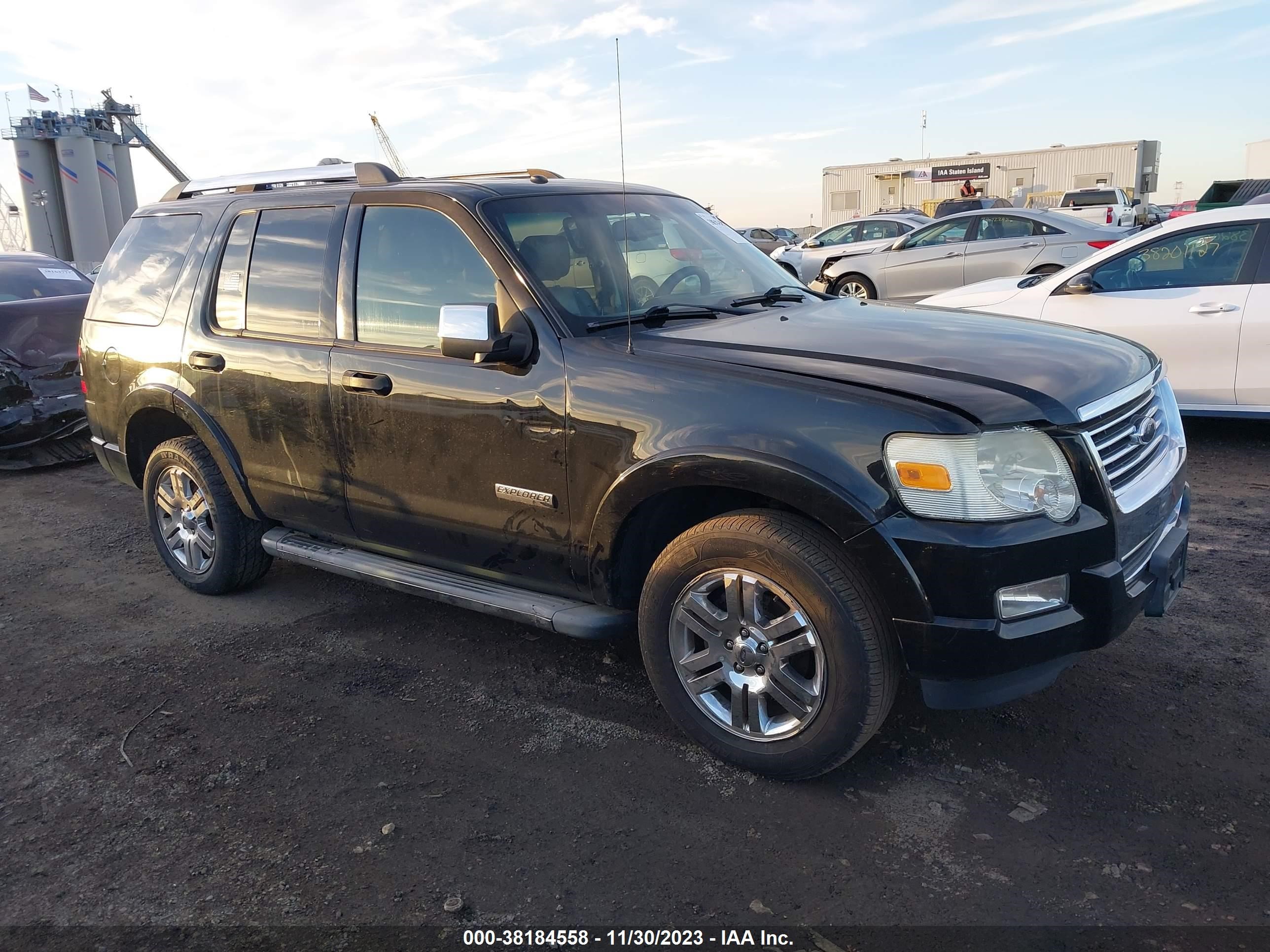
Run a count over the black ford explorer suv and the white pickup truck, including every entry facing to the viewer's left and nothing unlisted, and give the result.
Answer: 0

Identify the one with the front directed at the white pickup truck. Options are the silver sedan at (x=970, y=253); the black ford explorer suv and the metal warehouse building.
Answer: the metal warehouse building

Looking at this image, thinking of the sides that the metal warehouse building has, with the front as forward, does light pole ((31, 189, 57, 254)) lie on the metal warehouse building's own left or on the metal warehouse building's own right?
on the metal warehouse building's own right

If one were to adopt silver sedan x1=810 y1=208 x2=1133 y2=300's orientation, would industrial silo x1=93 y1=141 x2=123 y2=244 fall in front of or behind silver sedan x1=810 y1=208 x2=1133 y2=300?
in front

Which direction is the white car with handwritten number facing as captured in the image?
to the viewer's left

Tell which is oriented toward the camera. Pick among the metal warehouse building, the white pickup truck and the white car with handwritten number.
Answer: the metal warehouse building

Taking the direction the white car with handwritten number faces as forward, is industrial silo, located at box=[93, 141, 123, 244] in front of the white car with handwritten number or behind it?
in front

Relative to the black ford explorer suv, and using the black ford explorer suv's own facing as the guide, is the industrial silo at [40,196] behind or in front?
behind

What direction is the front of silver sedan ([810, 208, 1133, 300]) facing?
to the viewer's left

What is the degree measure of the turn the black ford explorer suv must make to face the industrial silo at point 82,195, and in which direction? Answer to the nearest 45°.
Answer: approximately 180°

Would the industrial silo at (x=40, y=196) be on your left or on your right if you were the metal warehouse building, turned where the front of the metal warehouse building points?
on your right

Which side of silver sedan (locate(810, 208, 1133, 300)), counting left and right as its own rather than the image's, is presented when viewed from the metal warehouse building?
right

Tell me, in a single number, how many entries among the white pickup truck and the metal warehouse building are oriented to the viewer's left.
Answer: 0

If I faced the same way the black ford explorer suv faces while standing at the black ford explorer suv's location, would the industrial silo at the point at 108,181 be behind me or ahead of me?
behind

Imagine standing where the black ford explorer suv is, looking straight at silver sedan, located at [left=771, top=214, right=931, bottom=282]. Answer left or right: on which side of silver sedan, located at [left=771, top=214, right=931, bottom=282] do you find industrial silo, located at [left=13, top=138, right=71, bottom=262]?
left

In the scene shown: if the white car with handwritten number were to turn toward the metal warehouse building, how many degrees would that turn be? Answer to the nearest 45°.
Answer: approximately 90° to its right

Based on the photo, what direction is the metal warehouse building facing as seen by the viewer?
toward the camera
